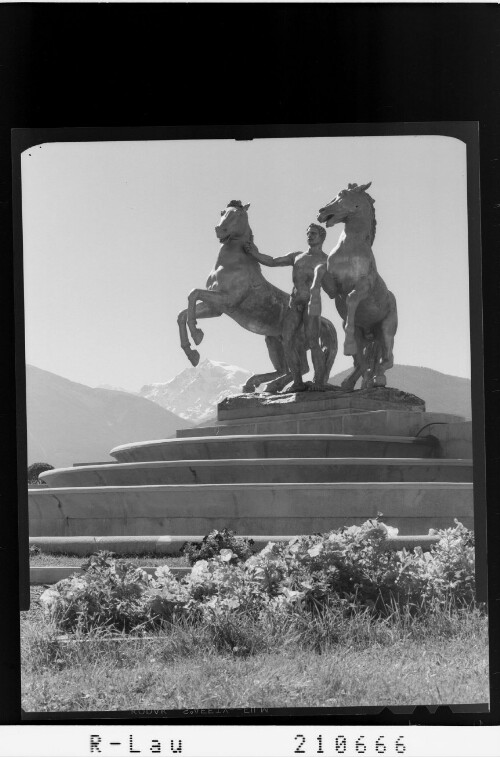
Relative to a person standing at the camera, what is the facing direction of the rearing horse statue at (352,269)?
facing the viewer and to the left of the viewer

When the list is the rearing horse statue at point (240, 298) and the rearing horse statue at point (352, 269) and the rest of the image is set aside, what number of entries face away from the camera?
0

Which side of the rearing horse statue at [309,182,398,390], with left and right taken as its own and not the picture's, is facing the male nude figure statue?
front

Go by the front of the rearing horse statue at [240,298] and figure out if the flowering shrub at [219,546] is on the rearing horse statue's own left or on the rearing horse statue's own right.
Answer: on the rearing horse statue's own left

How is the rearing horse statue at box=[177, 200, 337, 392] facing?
to the viewer's left

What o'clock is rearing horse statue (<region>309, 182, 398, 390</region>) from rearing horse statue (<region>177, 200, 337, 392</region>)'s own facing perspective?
The rearing horse statue (<region>309, 182, 398, 390</region>) is roughly at 7 o'clock from the rearing horse statue (<region>177, 200, 337, 392</region>).
